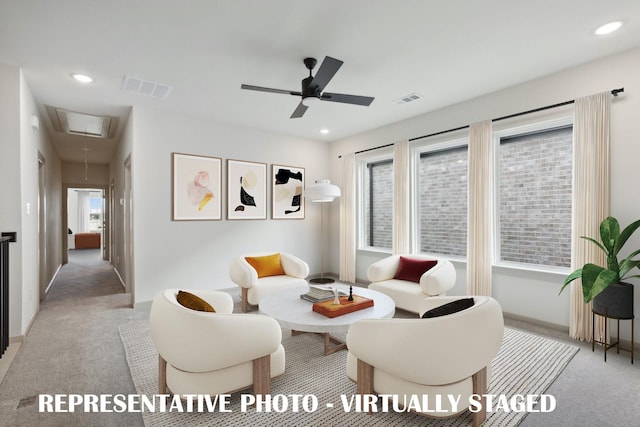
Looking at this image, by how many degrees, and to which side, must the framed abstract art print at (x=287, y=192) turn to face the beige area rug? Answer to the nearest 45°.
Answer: approximately 45° to its right

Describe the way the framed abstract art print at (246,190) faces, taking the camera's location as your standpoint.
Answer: facing the viewer and to the right of the viewer

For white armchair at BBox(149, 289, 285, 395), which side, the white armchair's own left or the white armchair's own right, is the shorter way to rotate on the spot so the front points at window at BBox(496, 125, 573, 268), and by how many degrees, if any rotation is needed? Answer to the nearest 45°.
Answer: approximately 45° to the white armchair's own right

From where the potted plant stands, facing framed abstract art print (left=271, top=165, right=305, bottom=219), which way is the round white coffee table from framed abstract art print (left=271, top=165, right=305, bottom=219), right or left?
left

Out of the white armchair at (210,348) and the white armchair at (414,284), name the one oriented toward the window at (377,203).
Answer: the white armchair at (210,348)

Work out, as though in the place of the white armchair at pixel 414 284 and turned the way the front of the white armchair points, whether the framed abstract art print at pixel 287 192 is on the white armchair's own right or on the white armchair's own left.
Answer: on the white armchair's own right

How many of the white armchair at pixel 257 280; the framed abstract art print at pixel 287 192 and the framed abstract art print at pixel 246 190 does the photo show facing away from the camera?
0

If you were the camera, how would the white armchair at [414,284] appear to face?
facing the viewer and to the left of the viewer

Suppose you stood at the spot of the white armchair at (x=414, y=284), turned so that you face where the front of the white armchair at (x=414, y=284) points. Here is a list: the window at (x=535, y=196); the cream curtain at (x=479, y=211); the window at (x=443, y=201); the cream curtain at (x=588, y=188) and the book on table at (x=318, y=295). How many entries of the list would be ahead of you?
1

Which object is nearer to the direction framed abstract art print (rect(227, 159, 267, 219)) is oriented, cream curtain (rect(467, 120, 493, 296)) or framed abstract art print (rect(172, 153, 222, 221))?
the cream curtain

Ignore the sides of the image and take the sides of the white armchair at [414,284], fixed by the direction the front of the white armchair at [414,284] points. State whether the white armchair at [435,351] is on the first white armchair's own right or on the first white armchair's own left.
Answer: on the first white armchair's own left

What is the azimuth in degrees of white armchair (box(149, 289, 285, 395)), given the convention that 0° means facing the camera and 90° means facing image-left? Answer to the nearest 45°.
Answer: approximately 225°

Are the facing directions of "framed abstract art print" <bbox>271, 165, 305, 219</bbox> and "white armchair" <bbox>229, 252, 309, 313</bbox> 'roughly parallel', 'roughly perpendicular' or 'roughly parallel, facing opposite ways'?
roughly parallel

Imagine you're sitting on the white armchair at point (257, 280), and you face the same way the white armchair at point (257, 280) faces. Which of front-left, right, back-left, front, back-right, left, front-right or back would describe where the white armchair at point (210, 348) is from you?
front-right

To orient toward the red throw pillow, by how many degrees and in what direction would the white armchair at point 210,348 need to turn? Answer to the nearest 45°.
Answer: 0° — it already faces it

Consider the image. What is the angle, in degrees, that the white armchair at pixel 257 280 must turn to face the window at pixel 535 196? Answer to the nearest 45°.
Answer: approximately 45° to its left

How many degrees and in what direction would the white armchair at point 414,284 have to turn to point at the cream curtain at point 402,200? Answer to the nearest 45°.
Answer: approximately 135° to its right
